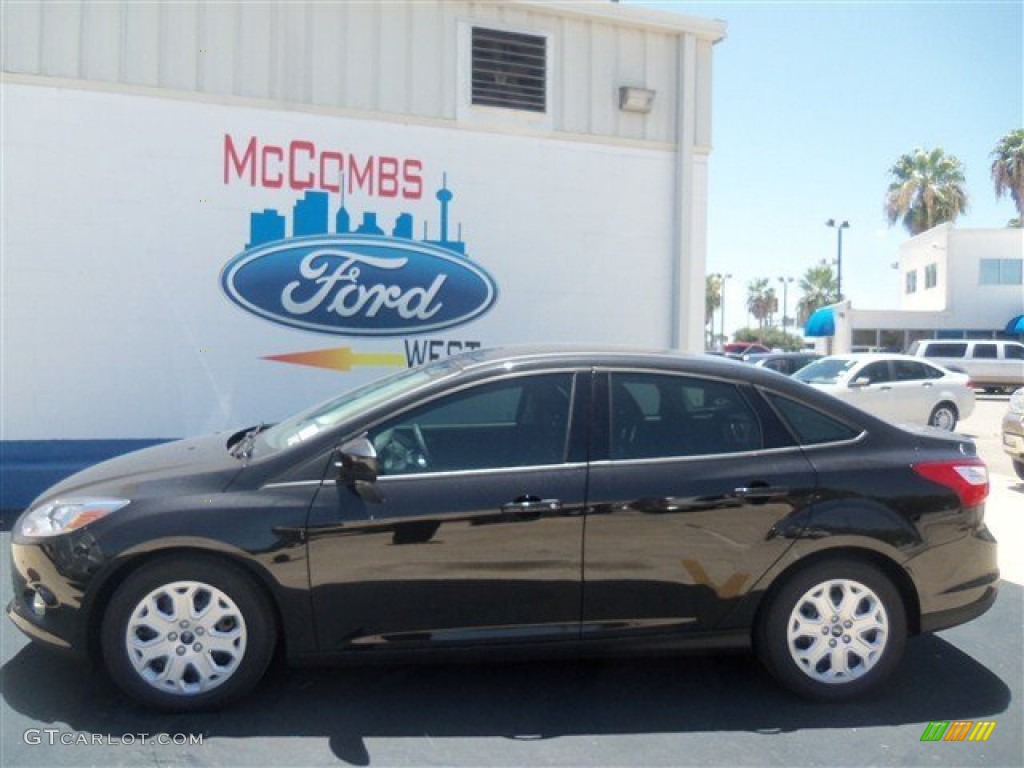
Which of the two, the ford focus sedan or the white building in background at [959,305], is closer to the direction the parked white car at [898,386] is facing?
the ford focus sedan

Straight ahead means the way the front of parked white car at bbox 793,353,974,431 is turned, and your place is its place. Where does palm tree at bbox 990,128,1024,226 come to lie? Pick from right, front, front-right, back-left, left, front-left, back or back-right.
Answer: back-right

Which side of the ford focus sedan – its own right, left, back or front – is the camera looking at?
left

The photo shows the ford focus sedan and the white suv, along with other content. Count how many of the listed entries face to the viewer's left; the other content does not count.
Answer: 1

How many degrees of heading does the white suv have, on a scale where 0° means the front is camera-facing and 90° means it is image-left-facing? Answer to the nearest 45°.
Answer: approximately 270°

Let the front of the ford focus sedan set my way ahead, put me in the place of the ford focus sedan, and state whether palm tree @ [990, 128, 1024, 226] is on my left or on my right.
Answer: on my right

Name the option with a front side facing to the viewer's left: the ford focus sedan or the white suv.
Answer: the ford focus sedan

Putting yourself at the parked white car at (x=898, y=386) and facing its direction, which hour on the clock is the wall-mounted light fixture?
The wall-mounted light fixture is roughly at 11 o'clock from the parked white car.

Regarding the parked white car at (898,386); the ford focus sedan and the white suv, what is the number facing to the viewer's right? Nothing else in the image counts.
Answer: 1

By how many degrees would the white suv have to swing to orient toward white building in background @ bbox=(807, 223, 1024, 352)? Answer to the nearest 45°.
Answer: approximately 90° to its left

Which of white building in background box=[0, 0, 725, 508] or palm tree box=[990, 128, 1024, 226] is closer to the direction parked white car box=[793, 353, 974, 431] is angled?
the white building in background

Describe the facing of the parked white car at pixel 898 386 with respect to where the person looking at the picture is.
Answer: facing the viewer and to the left of the viewer
